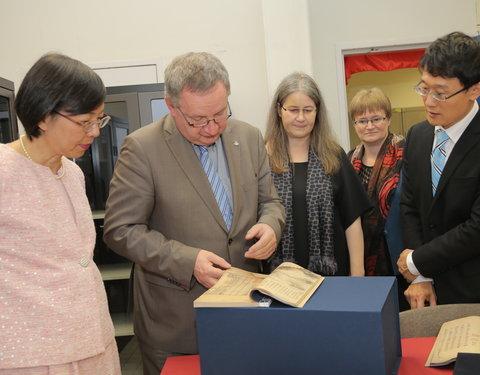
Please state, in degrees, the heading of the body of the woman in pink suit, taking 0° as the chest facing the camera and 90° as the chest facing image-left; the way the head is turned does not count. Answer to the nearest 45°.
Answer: approximately 315°

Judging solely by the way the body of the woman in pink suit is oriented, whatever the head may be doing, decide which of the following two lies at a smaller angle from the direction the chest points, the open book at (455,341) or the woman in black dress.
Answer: the open book

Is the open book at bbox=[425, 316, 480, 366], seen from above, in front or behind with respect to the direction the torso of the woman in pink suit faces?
in front

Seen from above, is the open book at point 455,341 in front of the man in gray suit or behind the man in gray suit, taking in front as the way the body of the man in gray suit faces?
in front

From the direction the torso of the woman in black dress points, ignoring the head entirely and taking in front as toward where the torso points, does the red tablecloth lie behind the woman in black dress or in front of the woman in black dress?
in front

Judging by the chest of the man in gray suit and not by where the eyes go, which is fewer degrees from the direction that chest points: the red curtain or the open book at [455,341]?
the open book

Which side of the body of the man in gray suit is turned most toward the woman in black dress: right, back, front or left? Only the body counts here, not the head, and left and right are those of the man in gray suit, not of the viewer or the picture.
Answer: left

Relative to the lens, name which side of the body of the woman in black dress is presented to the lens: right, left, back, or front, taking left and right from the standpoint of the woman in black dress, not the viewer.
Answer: front

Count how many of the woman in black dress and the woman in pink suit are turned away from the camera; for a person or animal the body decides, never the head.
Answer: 0

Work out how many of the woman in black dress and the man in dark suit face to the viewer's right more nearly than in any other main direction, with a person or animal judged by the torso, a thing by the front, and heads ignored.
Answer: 0

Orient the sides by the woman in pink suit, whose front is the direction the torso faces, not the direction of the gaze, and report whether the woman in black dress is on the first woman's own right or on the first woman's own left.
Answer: on the first woman's own left
